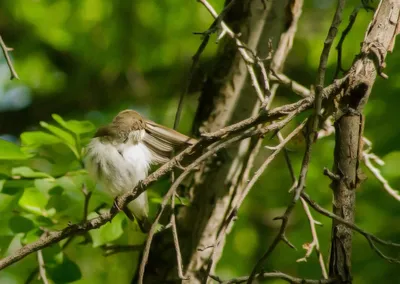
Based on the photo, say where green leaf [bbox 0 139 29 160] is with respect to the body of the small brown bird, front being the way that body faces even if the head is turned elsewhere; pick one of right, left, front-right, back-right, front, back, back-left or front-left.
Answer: front-right

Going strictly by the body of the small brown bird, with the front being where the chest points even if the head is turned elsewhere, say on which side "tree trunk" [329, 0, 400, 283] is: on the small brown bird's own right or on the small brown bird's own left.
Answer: on the small brown bird's own left

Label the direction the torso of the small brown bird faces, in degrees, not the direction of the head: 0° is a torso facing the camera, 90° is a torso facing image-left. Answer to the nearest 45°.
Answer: approximately 45°

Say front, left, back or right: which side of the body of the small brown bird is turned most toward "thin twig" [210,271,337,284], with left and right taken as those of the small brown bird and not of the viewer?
left
